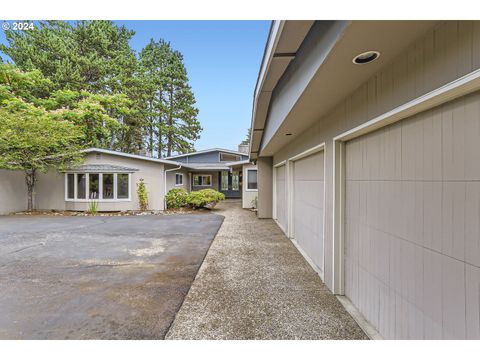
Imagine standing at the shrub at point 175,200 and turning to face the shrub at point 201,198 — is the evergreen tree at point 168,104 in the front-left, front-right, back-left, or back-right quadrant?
back-left

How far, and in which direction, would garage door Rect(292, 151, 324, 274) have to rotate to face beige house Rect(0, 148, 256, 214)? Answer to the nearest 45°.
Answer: approximately 45° to its right

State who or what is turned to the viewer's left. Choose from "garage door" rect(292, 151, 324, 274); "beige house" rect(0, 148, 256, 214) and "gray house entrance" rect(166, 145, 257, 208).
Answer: the garage door

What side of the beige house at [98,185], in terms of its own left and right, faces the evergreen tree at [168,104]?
back

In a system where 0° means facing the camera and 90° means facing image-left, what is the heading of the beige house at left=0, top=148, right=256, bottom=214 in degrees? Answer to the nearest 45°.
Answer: approximately 0°

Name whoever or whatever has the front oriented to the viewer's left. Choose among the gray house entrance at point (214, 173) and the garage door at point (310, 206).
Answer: the garage door

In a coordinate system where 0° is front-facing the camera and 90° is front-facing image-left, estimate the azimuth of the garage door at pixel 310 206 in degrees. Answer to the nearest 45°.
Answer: approximately 90°

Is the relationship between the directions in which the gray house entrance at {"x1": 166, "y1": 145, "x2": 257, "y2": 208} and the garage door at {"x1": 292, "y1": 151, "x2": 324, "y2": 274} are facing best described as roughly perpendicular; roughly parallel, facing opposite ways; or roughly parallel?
roughly perpendicular

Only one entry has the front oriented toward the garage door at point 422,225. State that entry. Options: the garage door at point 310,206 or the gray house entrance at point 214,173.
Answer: the gray house entrance

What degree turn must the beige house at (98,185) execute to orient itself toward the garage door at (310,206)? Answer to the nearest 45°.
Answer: approximately 45° to its left

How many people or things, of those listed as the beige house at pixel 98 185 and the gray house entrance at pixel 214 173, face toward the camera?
2

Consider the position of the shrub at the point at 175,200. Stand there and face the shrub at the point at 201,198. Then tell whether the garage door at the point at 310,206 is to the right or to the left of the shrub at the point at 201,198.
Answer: right

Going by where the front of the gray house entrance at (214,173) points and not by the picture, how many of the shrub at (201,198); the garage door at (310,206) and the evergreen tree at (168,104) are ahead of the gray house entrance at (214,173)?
2
